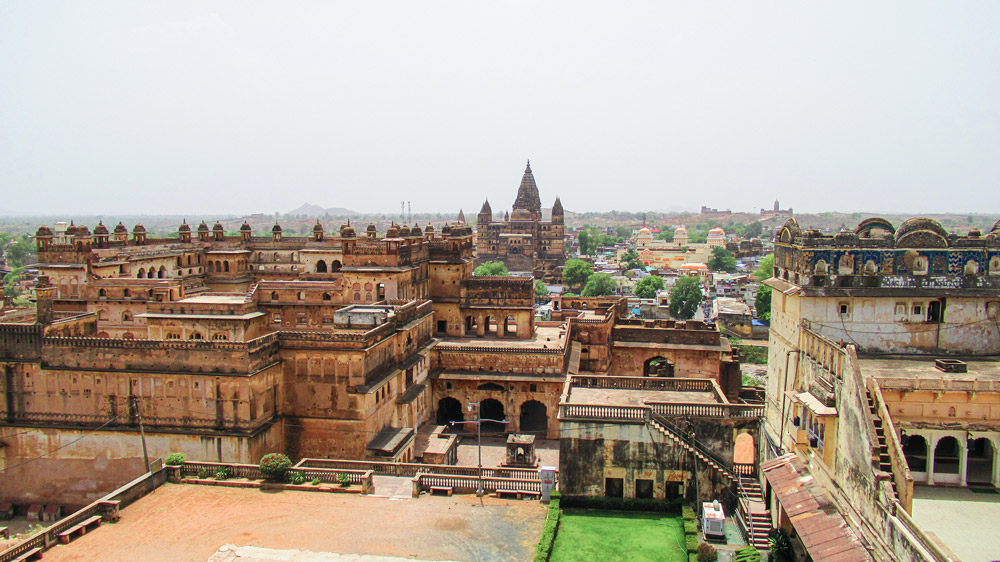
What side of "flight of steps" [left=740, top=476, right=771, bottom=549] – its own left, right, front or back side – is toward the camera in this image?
front

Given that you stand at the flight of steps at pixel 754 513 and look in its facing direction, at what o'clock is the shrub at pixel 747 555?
The shrub is roughly at 12 o'clock from the flight of steps.

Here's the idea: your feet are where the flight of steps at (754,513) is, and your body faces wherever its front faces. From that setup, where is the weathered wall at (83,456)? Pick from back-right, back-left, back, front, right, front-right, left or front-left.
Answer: right

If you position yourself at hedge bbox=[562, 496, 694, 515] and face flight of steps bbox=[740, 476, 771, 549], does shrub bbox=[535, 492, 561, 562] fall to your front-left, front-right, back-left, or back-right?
back-right

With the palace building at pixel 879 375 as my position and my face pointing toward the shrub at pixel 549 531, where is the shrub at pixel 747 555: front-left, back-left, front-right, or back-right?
front-left

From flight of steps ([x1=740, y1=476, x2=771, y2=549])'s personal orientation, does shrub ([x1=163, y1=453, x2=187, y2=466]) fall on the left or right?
on its right

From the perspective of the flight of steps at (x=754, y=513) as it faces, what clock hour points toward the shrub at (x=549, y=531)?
The shrub is roughly at 2 o'clock from the flight of steps.

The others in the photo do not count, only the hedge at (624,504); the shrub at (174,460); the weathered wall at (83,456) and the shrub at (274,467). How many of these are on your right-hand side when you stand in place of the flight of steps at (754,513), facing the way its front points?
4

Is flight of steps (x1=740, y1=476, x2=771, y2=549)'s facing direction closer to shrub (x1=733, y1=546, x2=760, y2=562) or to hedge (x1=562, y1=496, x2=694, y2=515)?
the shrub

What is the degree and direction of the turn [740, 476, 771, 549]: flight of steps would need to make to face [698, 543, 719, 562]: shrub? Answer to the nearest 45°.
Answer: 0° — it already faces it

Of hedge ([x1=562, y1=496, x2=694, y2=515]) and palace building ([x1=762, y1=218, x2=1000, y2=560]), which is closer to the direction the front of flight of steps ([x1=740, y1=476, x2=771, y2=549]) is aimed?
the hedge

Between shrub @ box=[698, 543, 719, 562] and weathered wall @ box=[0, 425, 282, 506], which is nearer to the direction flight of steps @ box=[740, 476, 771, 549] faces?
the shrub
